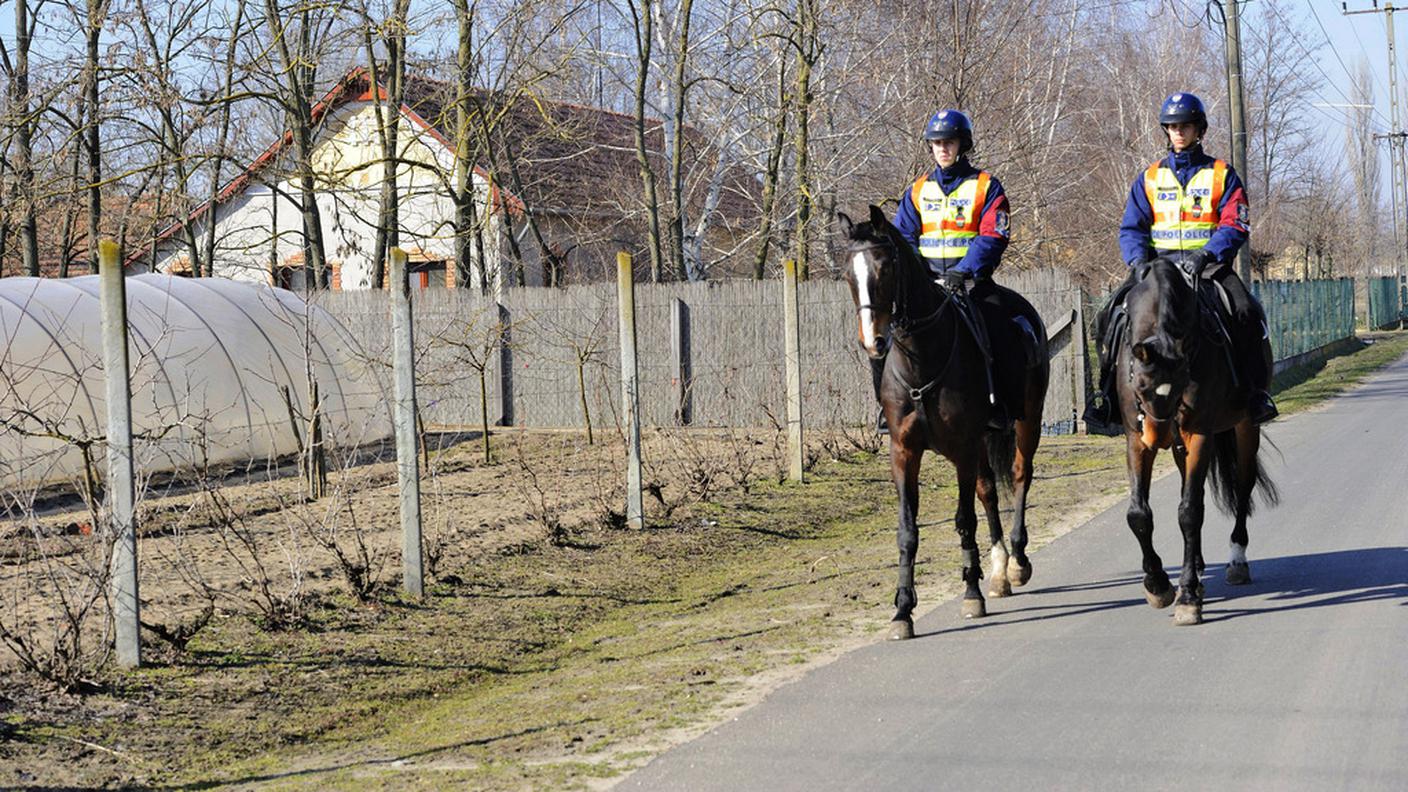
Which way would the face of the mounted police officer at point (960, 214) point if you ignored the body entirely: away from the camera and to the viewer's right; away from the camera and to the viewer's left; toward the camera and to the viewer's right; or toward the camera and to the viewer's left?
toward the camera and to the viewer's left

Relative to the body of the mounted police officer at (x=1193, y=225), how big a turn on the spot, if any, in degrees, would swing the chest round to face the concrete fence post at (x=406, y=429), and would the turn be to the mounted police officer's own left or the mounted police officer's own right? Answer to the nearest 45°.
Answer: approximately 90° to the mounted police officer's own right

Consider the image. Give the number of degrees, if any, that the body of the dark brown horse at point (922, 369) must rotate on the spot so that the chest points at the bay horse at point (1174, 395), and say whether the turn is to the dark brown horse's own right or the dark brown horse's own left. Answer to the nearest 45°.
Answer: approximately 135° to the dark brown horse's own left

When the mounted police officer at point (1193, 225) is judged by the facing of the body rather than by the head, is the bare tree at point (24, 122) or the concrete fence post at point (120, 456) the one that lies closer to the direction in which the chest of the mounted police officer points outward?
the concrete fence post

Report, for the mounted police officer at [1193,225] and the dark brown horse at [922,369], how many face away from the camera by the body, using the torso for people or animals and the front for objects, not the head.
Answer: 0

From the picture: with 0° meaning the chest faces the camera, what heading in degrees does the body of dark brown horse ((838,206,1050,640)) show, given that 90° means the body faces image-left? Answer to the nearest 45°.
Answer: approximately 45°

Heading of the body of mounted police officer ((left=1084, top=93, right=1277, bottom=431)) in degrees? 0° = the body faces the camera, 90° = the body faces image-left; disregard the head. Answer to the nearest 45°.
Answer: approximately 0°

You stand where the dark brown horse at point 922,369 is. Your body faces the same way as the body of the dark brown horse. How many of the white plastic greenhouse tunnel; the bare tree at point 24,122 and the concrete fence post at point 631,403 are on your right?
3

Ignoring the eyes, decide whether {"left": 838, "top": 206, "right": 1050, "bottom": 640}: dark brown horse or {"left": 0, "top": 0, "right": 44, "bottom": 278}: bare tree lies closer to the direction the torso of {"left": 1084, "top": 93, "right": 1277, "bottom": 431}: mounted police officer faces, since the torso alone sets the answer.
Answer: the dark brown horse

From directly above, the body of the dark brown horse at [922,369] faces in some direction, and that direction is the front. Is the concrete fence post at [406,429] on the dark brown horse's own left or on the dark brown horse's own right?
on the dark brown horse's own right

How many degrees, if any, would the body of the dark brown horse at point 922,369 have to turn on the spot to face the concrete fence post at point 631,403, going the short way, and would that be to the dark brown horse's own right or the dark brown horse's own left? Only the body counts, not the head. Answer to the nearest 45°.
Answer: approximately 90° to the dark brown horse's own right

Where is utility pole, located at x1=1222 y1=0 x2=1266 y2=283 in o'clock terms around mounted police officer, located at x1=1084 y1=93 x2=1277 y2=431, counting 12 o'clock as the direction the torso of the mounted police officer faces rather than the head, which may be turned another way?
The utility pole is roughly at 6 o'clock from the mounted police officer.

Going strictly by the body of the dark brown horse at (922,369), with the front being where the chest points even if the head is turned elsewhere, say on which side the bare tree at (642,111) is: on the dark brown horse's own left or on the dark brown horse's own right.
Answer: on the dark brown horse's own right
